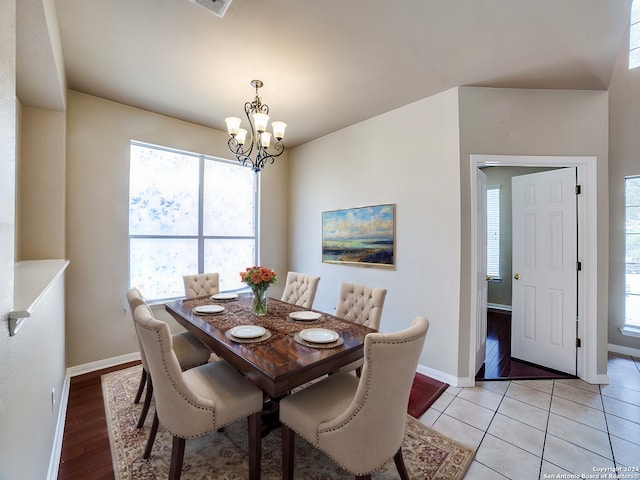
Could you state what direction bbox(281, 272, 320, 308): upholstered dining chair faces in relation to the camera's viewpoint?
facing the viewer and to the left of the viewer

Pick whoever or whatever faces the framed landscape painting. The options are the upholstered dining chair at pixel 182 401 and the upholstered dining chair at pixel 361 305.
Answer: the upholstered dining chair at pixel 182 401

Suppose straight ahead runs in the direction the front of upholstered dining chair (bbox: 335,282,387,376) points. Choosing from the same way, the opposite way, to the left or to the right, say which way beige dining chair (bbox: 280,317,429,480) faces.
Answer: to the right

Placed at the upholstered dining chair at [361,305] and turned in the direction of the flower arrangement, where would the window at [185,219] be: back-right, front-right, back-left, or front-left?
front-right

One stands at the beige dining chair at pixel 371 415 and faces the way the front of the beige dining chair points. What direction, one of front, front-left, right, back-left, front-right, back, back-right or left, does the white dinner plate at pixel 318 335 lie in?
front

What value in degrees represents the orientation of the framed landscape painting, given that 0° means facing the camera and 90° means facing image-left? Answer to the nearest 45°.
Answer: approximately 45°

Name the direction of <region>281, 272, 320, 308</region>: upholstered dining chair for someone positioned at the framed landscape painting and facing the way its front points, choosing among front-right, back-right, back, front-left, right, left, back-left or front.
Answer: front

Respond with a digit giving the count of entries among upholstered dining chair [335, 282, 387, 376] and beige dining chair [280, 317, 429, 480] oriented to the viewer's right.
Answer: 0

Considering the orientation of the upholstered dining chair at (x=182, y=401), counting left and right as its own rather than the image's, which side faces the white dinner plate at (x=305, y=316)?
front

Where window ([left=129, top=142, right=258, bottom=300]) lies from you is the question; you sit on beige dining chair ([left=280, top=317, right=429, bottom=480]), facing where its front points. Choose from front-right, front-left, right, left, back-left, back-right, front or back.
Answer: front

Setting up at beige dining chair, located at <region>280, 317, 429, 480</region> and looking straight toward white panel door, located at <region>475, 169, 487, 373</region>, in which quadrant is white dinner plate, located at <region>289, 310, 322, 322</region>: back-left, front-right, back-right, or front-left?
front-left

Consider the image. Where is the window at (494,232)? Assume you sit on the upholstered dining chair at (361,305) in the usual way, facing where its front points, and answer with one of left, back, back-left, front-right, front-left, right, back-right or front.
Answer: back

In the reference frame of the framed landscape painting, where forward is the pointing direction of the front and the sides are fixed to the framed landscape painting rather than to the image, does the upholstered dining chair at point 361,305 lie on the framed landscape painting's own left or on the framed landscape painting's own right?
on the framed landscape painting's own left

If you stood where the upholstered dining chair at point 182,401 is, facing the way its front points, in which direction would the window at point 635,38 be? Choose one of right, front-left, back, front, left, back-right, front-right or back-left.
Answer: front-right

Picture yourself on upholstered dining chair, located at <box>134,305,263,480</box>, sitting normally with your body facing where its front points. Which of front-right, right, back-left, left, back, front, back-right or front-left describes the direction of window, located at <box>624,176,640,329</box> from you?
front-right

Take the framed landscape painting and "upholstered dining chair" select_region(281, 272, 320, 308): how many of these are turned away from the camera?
0

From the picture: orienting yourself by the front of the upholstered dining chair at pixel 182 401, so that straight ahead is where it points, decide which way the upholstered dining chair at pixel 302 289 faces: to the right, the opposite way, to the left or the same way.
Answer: the opposite way

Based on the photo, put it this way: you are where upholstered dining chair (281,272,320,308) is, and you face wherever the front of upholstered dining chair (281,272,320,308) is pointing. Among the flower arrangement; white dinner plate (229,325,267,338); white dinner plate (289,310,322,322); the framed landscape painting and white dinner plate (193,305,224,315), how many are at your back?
1

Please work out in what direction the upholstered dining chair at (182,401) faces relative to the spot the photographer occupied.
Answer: facing away from the viewer and to the right of the viewer
